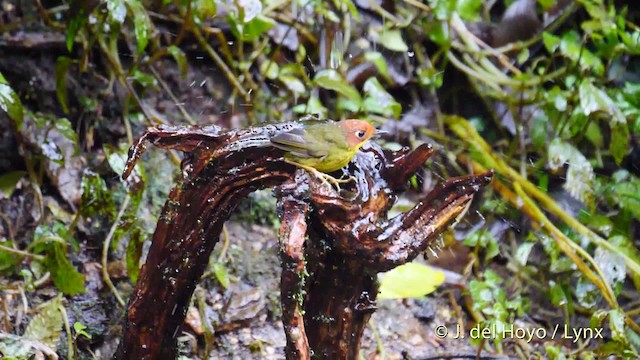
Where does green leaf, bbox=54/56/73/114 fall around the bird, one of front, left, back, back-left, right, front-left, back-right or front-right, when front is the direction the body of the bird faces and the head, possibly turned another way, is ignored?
back-left

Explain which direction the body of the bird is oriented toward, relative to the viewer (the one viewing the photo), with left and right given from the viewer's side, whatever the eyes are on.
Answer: facing to the right of the viewer

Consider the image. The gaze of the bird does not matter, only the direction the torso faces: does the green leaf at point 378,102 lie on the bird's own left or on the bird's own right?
on the bird's own left

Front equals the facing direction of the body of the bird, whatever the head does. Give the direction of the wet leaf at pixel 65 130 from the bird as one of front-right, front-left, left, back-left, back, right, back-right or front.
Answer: back-left

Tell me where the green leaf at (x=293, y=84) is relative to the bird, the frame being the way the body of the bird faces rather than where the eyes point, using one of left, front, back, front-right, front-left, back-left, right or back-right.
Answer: left

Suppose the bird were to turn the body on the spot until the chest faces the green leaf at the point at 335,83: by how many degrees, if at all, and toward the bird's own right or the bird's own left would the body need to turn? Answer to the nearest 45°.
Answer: approximately 90° to the bird's own left

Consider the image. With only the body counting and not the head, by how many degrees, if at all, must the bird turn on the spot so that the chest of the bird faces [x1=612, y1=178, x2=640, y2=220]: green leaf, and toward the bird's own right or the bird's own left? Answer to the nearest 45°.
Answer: approximately 45° to the bird's own left

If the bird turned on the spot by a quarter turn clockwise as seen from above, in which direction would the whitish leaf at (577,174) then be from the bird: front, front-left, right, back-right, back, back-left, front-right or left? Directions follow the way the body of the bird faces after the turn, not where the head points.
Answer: back-left
